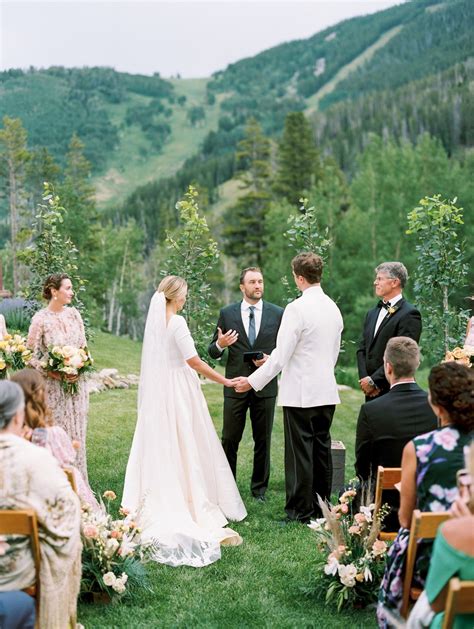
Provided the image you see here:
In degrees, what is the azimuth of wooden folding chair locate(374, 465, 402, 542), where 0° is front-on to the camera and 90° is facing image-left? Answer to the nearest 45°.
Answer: approximately 135°

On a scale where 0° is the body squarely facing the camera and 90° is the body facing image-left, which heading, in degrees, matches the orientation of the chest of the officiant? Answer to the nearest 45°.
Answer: approximately 0°

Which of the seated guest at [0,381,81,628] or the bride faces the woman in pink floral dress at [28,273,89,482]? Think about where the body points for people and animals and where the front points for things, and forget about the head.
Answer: the seated guest

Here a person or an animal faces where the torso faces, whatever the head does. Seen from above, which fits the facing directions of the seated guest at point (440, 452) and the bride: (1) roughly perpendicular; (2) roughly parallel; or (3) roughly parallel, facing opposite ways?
roughly perpendicular

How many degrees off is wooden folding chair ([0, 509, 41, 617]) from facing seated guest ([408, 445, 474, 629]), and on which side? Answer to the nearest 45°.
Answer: approximately 135° to its right

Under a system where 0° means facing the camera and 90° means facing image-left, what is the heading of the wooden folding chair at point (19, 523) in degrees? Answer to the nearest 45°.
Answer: approximately 180°

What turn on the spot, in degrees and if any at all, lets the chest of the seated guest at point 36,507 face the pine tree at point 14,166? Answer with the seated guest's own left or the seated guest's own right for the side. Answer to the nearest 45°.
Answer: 0° — they already face it

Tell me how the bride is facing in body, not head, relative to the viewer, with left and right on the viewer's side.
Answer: facing away from the viewer and to the right of the viewer

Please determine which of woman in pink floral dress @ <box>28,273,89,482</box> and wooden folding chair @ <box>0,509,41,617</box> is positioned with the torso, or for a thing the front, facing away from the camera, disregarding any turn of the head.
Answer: the wooden folding chair

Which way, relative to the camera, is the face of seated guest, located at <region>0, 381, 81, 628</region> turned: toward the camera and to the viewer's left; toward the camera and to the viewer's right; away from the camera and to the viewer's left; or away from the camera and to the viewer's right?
away from the camera and to the viewer's right

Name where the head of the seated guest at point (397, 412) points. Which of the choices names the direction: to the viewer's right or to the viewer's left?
to the viewer's left
